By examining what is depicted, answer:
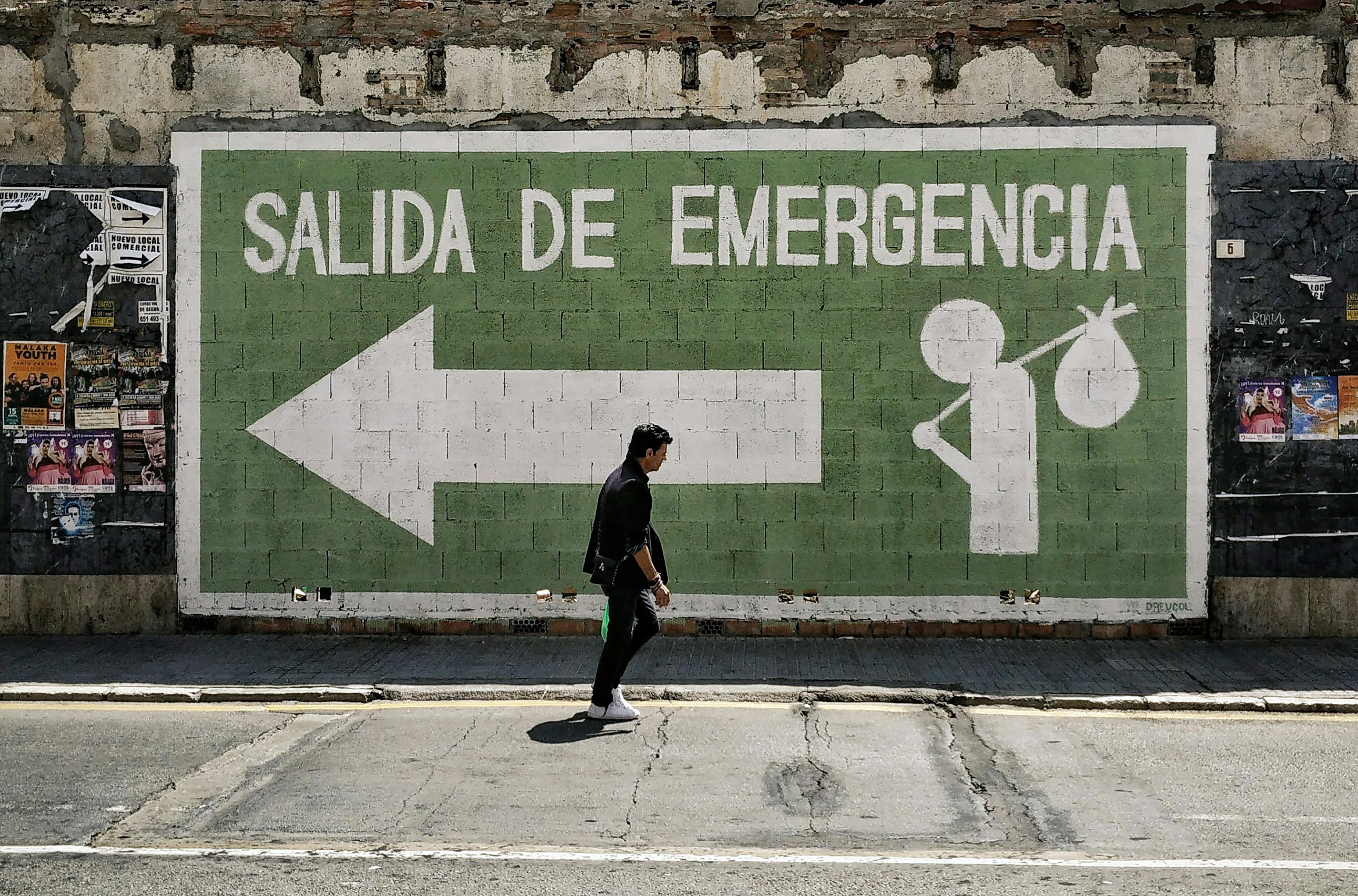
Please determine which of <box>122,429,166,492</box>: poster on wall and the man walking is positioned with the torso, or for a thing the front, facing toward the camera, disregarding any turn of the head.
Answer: the poster on wall

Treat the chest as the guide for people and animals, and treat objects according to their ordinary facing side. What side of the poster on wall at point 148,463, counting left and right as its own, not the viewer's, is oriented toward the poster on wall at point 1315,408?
left

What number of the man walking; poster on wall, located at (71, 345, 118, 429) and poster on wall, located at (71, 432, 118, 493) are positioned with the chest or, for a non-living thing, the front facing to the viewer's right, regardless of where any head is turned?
1

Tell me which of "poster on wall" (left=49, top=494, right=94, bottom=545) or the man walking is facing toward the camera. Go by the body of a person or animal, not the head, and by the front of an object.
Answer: the poster on wall

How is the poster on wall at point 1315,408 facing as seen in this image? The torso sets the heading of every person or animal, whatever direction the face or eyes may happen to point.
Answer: toward the camera

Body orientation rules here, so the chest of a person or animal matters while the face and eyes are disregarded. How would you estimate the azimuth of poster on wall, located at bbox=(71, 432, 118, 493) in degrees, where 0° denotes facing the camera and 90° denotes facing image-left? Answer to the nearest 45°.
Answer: approximately 0°

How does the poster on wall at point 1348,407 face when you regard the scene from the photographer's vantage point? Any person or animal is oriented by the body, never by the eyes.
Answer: facing the viewer

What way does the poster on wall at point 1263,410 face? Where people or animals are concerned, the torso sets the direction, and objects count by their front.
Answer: toward the camera

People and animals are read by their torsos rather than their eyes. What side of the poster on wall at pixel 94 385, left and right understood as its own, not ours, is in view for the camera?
front

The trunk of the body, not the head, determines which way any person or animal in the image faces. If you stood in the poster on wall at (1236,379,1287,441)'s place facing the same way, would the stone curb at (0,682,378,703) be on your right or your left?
on your right
